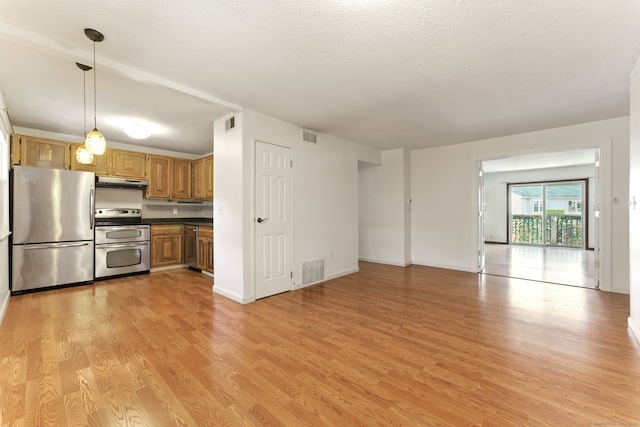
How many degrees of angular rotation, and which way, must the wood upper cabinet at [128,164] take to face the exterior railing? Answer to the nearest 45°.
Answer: approximately 90° to its left

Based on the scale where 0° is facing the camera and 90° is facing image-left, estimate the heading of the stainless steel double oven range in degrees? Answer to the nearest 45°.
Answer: approximately 0°

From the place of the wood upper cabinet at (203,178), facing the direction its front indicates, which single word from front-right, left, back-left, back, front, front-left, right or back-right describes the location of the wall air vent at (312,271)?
left

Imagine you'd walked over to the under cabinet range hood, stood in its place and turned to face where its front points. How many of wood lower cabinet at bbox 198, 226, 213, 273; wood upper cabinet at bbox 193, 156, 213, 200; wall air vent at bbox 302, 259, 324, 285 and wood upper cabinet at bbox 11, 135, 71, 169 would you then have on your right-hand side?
1

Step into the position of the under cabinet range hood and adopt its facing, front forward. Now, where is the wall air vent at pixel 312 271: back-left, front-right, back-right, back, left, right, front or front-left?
front-left

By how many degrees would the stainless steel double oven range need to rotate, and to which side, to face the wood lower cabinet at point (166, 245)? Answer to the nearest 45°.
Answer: approximately 90° to its left

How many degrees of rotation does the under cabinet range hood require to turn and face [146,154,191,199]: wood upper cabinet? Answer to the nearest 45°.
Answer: approximately 90° to its left

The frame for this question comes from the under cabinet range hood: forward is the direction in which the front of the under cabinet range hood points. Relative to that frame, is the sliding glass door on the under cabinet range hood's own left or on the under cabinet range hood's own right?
on the under cabinet range hood's own left

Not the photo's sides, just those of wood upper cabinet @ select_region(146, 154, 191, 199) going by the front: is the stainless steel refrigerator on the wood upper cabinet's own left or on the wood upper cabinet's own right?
on the wood upper cabinet's own right

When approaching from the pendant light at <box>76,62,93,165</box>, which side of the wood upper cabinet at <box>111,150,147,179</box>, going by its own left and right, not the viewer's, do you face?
front

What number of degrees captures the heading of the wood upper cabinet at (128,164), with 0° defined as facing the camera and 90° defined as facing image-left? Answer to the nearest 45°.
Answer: approximately 0°

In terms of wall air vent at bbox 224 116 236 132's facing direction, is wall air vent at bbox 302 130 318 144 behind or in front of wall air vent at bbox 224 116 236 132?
behind

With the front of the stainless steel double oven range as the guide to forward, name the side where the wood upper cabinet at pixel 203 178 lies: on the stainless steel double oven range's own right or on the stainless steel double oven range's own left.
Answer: on the stainless steel double oven range's own left
